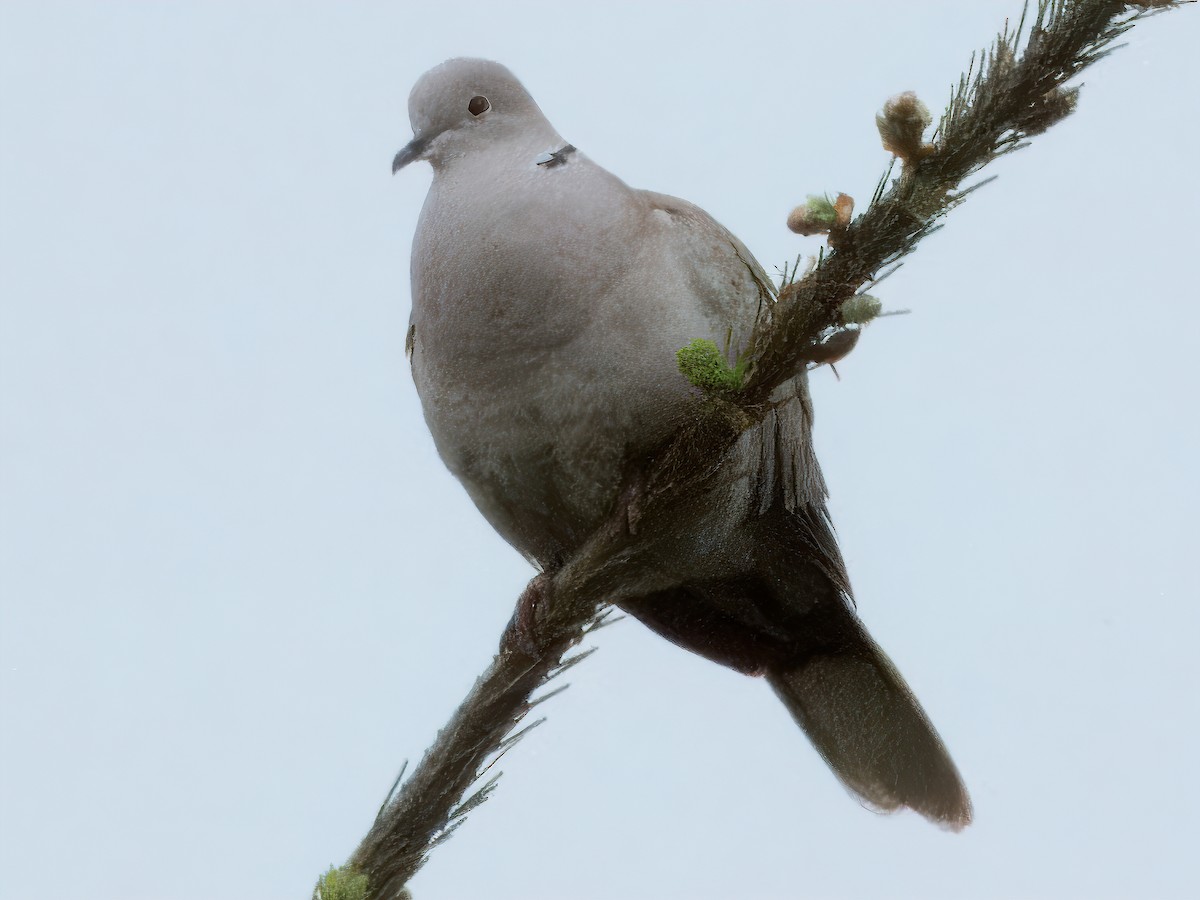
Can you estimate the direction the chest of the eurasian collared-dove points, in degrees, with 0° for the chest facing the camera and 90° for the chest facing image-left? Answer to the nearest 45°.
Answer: approximately 45°
